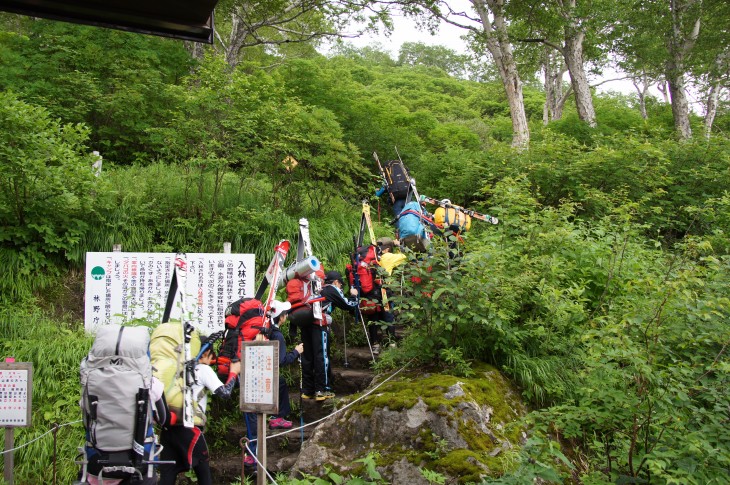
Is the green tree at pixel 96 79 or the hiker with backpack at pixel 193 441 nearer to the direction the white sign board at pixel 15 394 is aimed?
the hiker with backpack

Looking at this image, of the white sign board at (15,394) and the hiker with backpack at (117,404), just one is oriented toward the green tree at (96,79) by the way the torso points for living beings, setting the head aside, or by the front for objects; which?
the hiker with backpack

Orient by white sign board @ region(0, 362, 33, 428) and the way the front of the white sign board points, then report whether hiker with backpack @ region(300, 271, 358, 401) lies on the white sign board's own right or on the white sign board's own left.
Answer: on the white sign board's own left

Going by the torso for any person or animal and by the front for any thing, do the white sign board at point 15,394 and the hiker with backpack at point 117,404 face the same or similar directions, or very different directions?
very different directions

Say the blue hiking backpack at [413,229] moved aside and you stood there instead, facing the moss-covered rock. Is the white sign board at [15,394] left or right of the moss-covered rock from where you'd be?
right

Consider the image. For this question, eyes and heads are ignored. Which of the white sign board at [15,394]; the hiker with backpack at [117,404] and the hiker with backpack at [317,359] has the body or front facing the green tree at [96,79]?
the hiker with backpack at [117,404]
